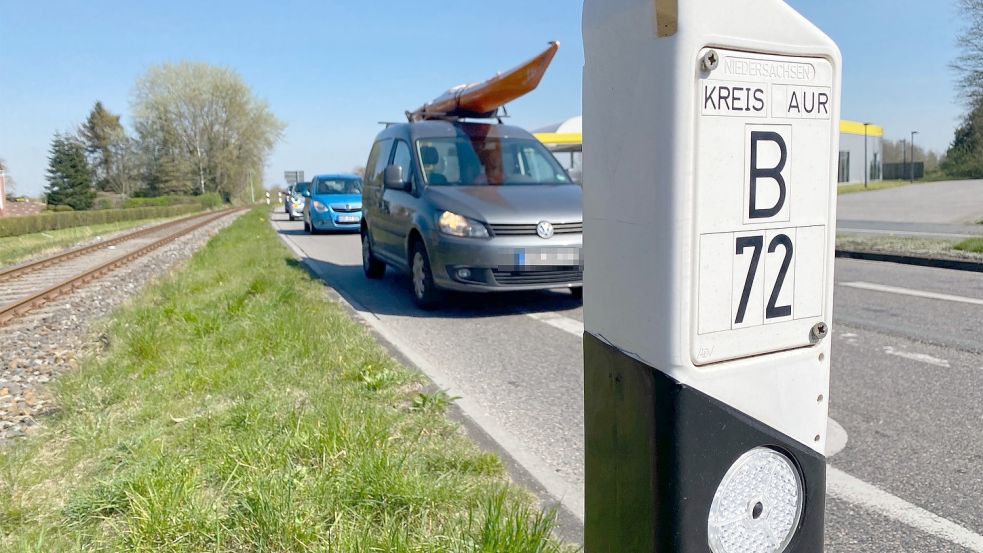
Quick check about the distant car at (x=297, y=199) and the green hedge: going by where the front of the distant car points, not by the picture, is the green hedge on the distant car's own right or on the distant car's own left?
on the distant car's own right

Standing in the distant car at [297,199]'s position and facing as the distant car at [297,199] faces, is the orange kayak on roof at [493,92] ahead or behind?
ahead

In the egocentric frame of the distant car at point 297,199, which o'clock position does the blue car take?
The blue car is roughly at 12 o'clock from the distant car.

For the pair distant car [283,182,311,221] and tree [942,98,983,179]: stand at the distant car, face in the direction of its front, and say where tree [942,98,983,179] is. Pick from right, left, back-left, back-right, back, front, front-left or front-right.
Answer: left

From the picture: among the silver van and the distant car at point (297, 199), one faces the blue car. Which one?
the distant car

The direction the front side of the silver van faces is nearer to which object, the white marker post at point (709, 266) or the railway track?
the white marker post

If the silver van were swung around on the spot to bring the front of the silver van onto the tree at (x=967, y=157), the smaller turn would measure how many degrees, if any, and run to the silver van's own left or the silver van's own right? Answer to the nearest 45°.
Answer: approximately 90° to the silver van's own left

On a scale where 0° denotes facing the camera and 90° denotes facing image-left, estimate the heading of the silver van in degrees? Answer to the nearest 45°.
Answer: approximately 315°

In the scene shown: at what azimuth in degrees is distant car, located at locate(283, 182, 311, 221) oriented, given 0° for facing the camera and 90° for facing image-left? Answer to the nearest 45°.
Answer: approximately 0°

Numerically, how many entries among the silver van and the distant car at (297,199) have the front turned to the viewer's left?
0

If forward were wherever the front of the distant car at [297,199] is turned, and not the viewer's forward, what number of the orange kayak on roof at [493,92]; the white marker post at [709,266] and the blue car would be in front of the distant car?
3
